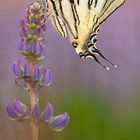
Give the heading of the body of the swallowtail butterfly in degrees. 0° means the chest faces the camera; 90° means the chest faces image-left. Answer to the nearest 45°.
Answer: approximately 90°
